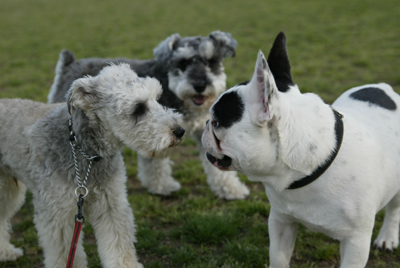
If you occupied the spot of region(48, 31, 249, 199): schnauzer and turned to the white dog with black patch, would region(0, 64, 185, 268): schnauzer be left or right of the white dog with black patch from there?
right

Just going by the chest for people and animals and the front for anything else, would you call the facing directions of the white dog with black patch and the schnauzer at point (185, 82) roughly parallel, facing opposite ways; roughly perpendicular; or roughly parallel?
roughly perpendicular

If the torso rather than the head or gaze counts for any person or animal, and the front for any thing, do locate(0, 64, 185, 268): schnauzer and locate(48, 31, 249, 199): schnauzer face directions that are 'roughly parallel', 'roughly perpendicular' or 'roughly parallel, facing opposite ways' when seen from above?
roughly parallel

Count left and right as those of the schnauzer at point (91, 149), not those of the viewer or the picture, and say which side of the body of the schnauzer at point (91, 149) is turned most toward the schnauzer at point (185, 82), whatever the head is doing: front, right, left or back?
left

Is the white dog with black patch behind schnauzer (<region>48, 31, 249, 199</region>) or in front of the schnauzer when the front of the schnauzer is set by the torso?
in front

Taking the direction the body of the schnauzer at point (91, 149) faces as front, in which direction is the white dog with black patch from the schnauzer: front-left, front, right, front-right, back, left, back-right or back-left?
front

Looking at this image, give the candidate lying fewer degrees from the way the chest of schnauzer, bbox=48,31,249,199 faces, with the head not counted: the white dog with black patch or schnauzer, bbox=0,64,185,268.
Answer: the white dog with black patch

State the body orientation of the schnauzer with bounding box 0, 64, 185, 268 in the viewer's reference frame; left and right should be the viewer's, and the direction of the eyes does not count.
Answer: facing the viewer and to the right of the viewer

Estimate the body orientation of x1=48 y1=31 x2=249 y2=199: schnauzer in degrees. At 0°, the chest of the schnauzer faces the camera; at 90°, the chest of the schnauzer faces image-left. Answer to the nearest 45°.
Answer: approximately 315°

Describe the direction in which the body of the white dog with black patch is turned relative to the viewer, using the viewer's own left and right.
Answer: facing the viewer and to the left of the viewer
